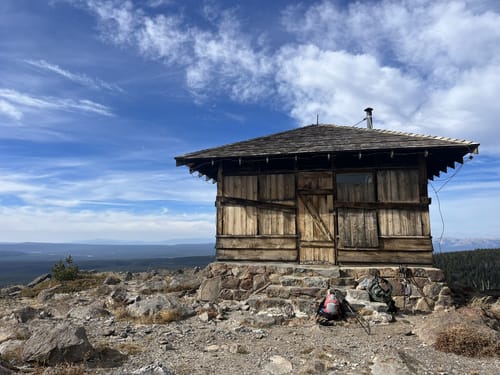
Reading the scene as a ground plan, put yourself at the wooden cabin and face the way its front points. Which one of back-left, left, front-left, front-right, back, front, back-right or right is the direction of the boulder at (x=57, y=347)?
front-right

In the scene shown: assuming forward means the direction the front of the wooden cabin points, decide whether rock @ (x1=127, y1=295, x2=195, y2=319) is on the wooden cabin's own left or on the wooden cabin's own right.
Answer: on the wooden cabin's own right

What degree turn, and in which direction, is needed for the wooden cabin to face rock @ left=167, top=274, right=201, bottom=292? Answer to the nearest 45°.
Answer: approximately 90° to its right

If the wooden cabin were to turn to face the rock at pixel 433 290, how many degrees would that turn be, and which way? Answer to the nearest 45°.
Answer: approximately 90° to its left

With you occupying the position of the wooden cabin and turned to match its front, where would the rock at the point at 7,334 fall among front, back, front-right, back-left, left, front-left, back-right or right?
front-right

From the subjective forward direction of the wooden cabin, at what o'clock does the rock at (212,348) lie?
The rock is roughly at 1 o'clock from the wooden cabin.

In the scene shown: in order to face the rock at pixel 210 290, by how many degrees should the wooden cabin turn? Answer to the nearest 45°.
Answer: approximately 90° to its right

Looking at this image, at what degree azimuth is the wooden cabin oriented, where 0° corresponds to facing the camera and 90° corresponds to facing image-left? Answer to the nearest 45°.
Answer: approximately 0°

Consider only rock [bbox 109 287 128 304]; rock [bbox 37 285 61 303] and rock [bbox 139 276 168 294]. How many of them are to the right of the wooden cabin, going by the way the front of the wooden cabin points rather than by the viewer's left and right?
3

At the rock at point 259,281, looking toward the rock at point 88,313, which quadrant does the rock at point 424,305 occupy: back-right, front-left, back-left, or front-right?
back-left

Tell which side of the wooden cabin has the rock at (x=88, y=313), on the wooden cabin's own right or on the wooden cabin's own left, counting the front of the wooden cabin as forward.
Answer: on the wooden cabin's own right

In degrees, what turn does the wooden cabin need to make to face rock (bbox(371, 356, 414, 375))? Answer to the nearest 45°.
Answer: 0° — it already faces it
